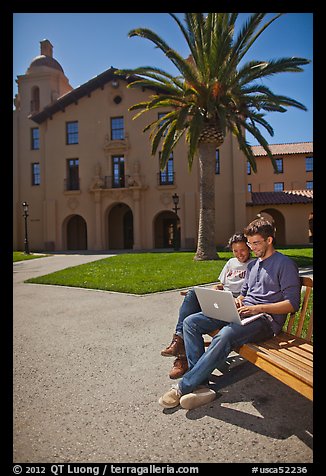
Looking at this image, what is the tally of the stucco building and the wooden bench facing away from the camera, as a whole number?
0

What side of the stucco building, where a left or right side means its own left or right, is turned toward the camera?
front

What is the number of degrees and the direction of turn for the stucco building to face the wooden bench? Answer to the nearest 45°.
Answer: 0° — it already faces it

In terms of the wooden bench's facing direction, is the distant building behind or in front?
behind

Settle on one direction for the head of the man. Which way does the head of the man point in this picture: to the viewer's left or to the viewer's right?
to the viewer's left

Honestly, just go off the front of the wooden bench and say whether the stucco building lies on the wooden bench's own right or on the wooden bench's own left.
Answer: on the wooden bench's own right

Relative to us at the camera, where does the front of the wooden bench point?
facing the viewer and to the left of the viewer
